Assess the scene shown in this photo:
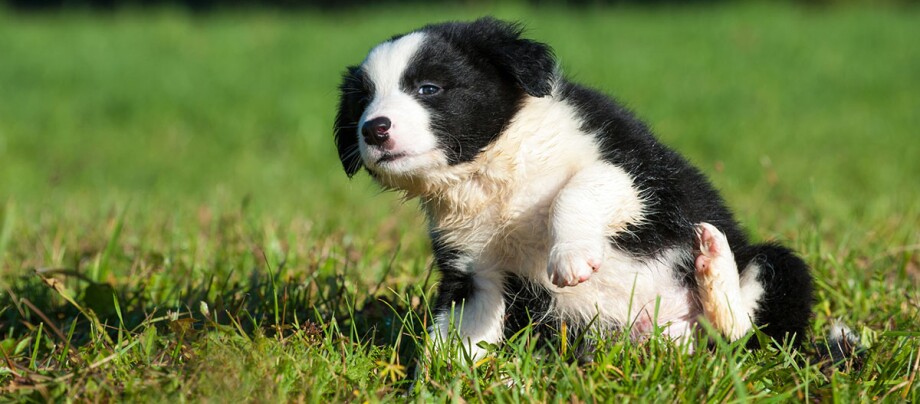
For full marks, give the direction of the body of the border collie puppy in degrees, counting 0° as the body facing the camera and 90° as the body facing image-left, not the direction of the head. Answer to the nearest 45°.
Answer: approximately 45°
